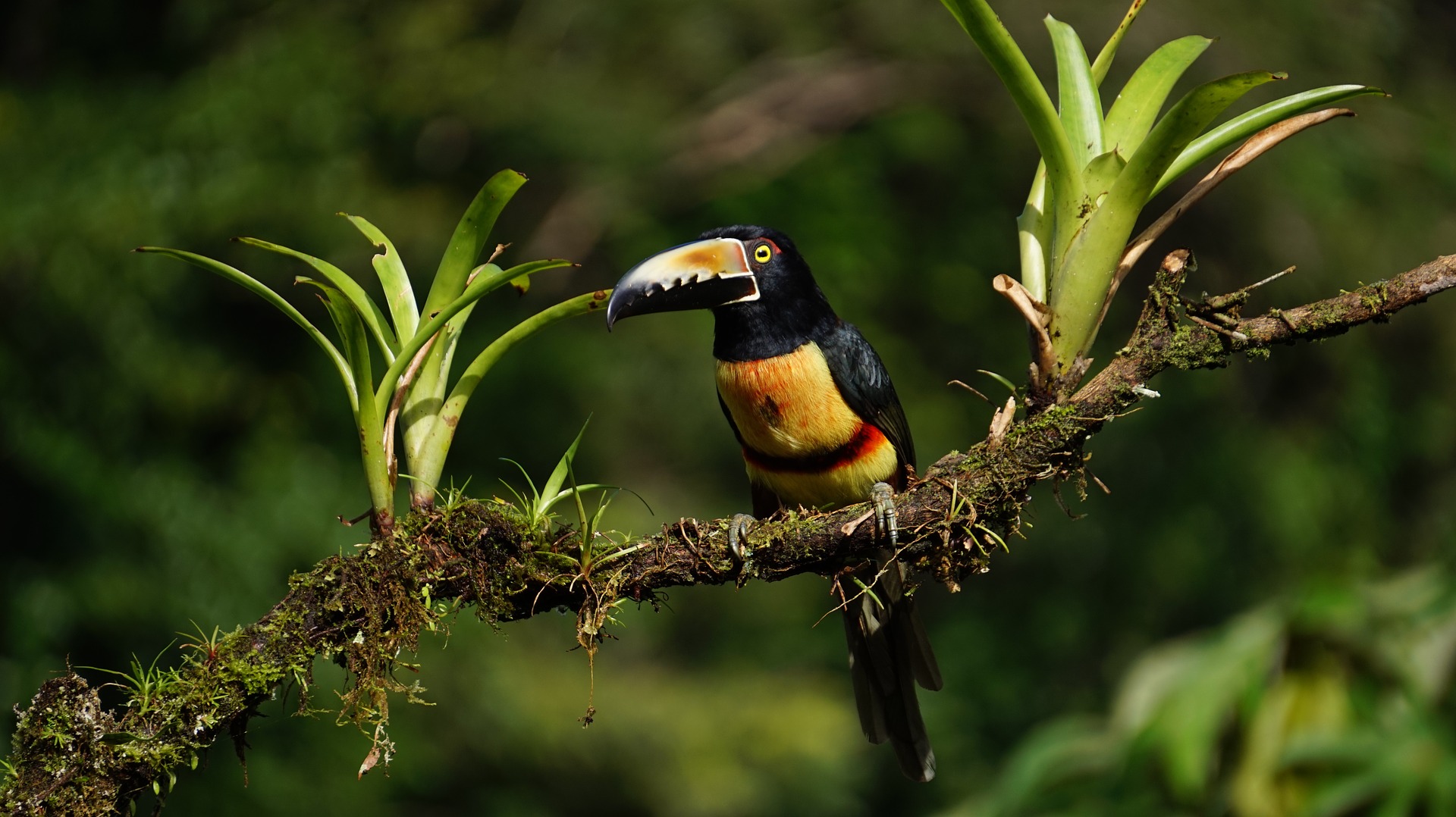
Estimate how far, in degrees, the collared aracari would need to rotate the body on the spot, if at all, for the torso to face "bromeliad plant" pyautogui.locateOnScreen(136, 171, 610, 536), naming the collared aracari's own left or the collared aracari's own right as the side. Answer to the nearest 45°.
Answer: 0° — it already faces it

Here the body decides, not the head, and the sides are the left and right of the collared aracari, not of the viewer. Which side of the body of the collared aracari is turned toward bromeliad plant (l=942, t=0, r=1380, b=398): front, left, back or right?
left

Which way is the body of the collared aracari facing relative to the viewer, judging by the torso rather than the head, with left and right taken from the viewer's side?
facing the viewer and to the left of the viewer
